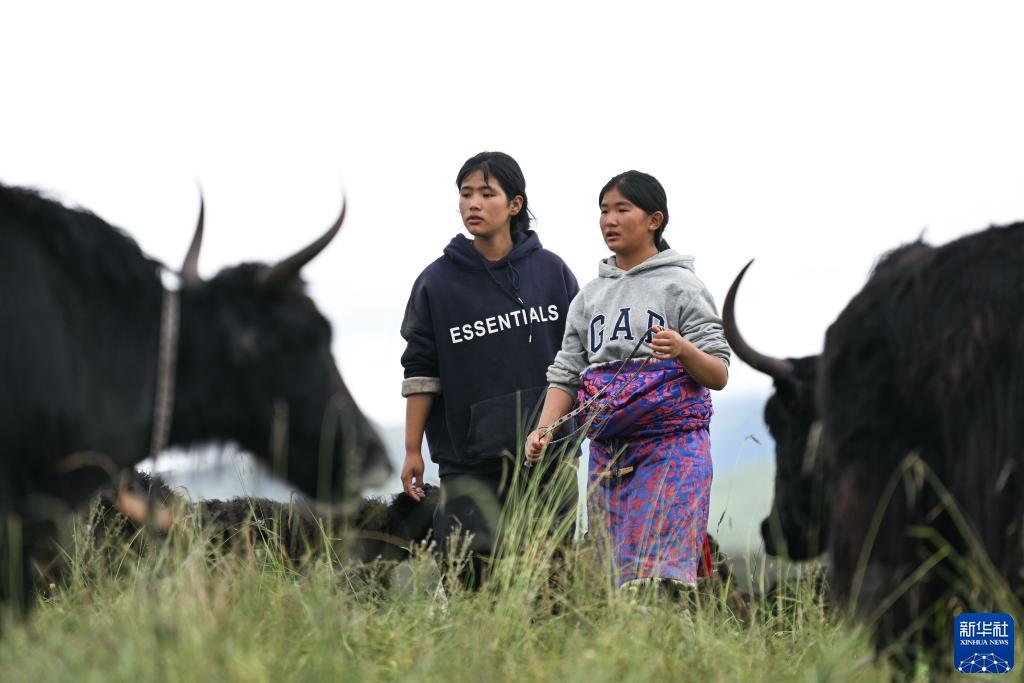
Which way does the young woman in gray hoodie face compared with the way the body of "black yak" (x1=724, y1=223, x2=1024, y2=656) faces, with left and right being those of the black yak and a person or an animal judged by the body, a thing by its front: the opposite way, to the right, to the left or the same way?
to the left

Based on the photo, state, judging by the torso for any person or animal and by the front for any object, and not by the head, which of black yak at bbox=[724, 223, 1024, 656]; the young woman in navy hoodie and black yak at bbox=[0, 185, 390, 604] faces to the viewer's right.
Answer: black yak at bbox=[0, 185, 390, 604]

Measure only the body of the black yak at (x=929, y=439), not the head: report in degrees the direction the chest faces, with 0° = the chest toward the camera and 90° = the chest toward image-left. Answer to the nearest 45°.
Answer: approximately 135°

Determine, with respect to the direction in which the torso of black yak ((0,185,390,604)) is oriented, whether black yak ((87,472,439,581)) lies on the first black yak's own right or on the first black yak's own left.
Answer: on the first black yak's own left

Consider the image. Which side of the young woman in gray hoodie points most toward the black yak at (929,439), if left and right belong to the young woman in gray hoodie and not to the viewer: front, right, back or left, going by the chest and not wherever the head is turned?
left

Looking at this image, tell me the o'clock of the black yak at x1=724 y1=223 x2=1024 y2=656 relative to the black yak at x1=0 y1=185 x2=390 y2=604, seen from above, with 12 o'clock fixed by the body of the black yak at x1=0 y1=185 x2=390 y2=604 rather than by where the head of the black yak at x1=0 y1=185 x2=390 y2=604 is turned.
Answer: the black yak at x1=724 y1=223 x2=1024 y2=656 is roughly at 1 o'clock from the black yak at x1=0 y1=185 x2=390 y2=604.

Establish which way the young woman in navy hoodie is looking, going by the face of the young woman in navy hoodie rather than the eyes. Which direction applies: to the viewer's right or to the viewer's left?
to the viewer's left

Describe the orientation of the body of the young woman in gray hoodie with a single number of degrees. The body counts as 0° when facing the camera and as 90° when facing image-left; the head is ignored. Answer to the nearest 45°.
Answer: approximately 45°

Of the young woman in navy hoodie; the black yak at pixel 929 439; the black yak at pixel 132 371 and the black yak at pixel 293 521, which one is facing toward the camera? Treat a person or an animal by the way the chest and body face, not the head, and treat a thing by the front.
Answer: the young woman in navy hoodie

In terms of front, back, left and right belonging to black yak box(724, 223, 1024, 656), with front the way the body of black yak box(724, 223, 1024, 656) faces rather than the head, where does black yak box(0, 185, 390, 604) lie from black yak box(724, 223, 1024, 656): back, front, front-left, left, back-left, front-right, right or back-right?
front-left

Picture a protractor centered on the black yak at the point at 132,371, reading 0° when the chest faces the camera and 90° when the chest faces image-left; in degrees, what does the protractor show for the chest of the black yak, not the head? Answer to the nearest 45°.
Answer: approximately 270°

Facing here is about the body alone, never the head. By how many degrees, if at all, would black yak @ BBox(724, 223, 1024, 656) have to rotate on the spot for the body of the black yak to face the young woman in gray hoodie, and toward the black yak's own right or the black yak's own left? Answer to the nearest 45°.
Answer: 0° — it already faces them

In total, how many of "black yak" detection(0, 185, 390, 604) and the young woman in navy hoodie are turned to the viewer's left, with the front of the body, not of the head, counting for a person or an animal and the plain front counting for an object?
0
